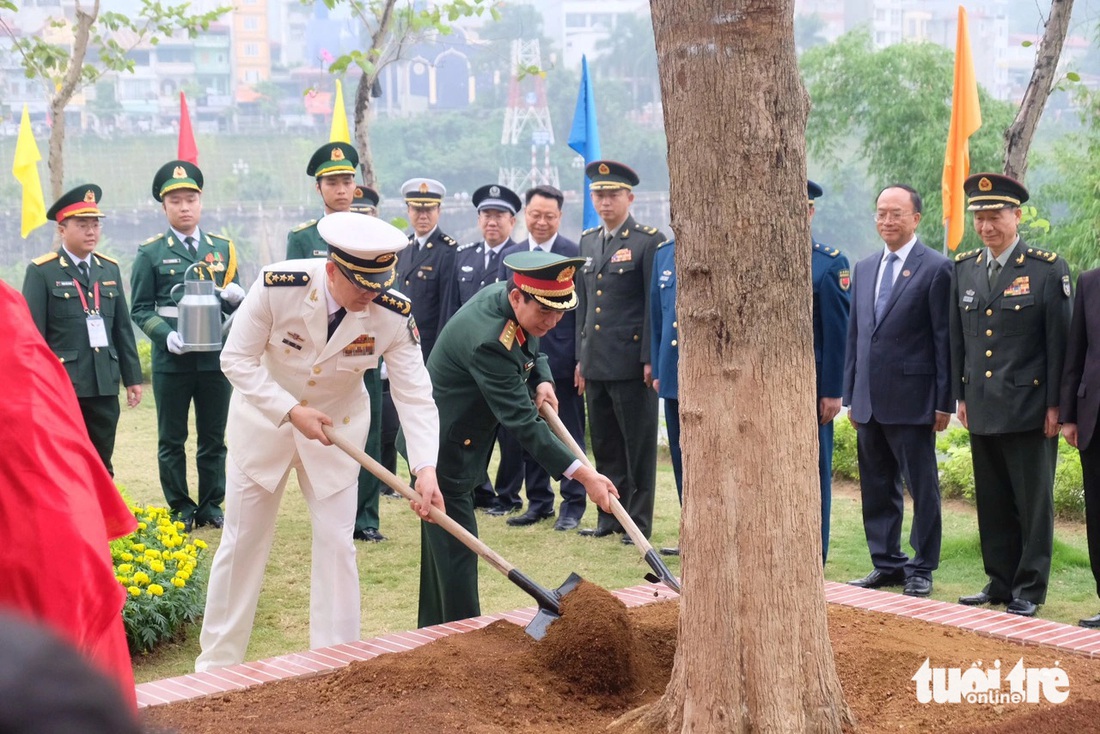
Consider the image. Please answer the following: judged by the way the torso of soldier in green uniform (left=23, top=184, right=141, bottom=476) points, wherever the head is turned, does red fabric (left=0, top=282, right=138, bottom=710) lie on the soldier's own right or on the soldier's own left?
on the soldier's own right

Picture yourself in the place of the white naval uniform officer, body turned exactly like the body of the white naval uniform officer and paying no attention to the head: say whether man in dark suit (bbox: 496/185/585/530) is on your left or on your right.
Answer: on your left

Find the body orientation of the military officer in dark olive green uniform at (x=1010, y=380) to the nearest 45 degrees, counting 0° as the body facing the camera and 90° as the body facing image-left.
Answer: approximately 45°

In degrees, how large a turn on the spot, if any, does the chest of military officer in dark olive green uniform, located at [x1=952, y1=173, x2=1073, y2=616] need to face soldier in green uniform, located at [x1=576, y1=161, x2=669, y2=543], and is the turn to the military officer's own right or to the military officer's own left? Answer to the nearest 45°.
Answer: approximately 90° to the military officer's own right

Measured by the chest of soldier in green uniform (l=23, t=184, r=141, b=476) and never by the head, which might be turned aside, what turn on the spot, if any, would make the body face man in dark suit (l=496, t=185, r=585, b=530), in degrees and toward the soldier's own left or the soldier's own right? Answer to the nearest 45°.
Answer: approximately 45° to the soldier's own left

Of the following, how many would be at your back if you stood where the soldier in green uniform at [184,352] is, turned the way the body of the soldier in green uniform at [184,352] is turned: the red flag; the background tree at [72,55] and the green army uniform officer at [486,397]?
2

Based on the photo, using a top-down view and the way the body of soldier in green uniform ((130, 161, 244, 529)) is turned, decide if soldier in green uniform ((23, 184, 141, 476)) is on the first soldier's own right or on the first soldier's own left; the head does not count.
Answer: on the first soldier's own right

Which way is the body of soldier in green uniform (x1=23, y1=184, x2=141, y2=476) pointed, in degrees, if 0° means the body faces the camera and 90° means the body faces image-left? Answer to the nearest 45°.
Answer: approximately 315°
